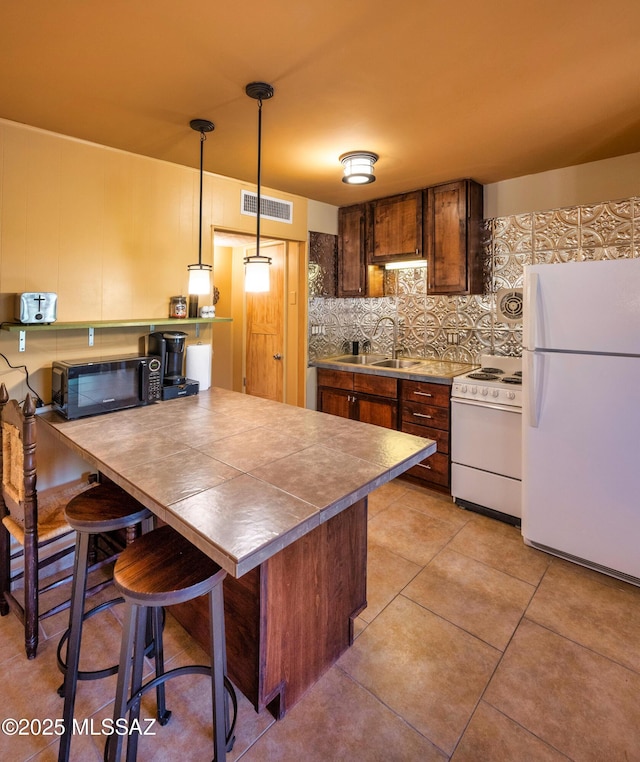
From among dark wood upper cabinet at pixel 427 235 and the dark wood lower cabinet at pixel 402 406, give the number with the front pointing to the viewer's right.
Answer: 0

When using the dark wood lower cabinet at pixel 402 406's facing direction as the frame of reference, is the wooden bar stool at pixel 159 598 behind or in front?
in front

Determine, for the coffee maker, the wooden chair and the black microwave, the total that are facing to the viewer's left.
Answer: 0

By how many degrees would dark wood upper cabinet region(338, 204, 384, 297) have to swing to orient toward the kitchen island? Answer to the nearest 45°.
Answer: approximately 45° to its left

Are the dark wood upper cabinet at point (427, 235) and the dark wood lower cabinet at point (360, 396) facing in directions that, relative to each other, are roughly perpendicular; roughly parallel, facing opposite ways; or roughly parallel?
roughly parallel

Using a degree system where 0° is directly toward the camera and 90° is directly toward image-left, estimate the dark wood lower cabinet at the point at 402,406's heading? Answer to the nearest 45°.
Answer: approximately 45°

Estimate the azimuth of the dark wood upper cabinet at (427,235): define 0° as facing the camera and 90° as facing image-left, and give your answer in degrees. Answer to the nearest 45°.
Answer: approximately 45°

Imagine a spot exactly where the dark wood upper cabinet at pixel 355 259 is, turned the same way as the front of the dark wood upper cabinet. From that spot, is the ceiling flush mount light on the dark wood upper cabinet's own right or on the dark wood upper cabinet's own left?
on the dark wood upper cabinet's own left

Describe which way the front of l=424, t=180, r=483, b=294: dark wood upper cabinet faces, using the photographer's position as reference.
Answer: facing the viewer and to the left of the viewer

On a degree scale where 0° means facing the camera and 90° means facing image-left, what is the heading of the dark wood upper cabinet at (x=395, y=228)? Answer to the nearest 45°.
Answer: approximately 45°

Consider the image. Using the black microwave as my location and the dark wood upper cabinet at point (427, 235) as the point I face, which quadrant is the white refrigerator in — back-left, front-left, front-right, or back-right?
front-right
